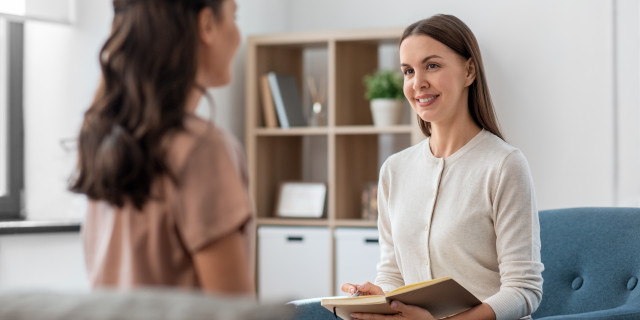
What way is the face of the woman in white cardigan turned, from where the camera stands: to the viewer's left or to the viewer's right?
to the viewer's left

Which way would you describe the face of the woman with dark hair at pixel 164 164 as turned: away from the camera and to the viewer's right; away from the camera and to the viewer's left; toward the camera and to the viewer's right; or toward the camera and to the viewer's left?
away from the camera and to the viewer's right

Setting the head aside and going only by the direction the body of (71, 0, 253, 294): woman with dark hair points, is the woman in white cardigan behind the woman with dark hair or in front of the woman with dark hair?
in front

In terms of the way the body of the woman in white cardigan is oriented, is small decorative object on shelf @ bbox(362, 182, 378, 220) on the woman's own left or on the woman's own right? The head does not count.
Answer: on the woman's own right

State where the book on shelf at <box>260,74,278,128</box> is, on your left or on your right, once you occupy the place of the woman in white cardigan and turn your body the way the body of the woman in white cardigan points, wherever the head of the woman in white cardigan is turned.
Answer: on your right

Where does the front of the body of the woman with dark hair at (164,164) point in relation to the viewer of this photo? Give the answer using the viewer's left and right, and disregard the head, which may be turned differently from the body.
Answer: facing away from the viewer and to the right of the viewer

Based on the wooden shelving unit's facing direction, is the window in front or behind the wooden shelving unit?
in front

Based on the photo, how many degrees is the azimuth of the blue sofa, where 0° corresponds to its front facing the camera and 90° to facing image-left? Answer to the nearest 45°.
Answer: approximately 45°

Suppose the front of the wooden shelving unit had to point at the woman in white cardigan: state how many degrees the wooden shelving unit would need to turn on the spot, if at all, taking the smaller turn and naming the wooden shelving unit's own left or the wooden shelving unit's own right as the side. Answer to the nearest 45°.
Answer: approximately 45° to the wooden shelving unit's own left

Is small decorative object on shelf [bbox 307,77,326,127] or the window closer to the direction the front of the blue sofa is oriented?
the window
